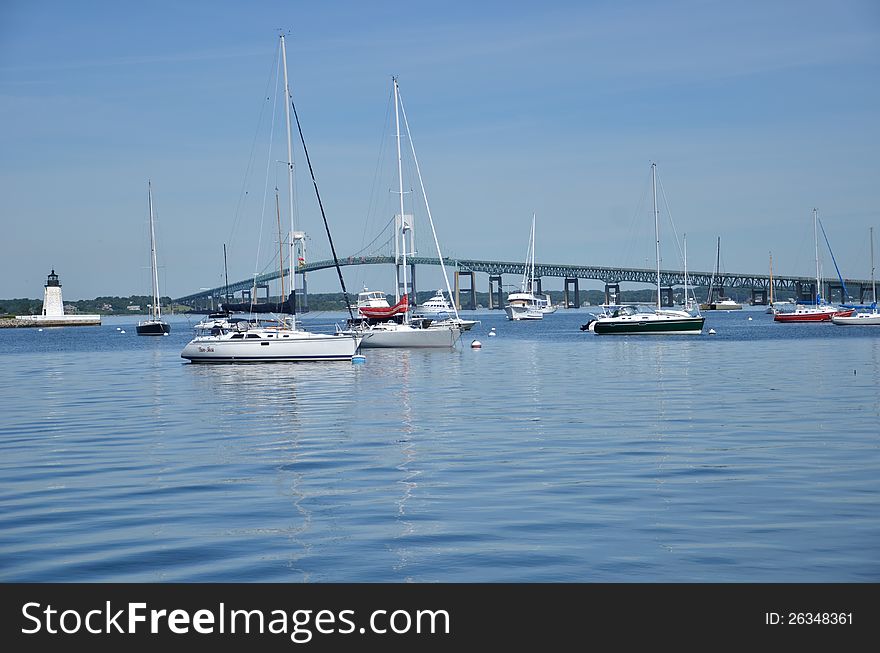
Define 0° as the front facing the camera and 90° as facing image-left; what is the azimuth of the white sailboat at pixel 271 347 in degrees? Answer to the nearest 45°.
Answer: approximately 270°
